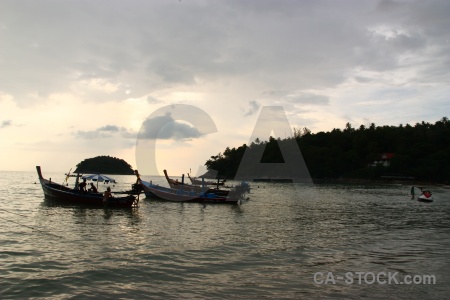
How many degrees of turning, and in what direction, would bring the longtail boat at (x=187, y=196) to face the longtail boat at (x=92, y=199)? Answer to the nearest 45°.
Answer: approximately 45° to its left

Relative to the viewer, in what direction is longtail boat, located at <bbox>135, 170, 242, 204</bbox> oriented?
to the viewer's left
